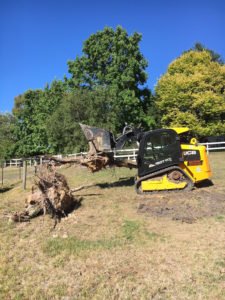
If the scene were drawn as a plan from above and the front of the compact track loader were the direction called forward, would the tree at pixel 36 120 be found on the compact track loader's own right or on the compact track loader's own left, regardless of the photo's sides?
on the compact track loader's own right

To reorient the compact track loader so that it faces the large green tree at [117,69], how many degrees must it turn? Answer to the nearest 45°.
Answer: approximately 90° to its right

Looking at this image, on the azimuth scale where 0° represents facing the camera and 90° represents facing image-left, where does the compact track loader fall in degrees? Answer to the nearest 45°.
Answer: approximately 90°

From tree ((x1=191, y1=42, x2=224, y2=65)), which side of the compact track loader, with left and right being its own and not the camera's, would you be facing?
right

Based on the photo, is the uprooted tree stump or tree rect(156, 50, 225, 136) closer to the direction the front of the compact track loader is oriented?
the uprooted tree stump

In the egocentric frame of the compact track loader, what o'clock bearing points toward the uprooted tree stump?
The uprooted tree stump is roughly at 11 o'clock from the compact track loader.

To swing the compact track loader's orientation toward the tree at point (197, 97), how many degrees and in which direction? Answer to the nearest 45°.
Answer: approximately 90° to its right

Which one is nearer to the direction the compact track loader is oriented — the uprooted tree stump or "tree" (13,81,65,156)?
the uprooted tree stump
